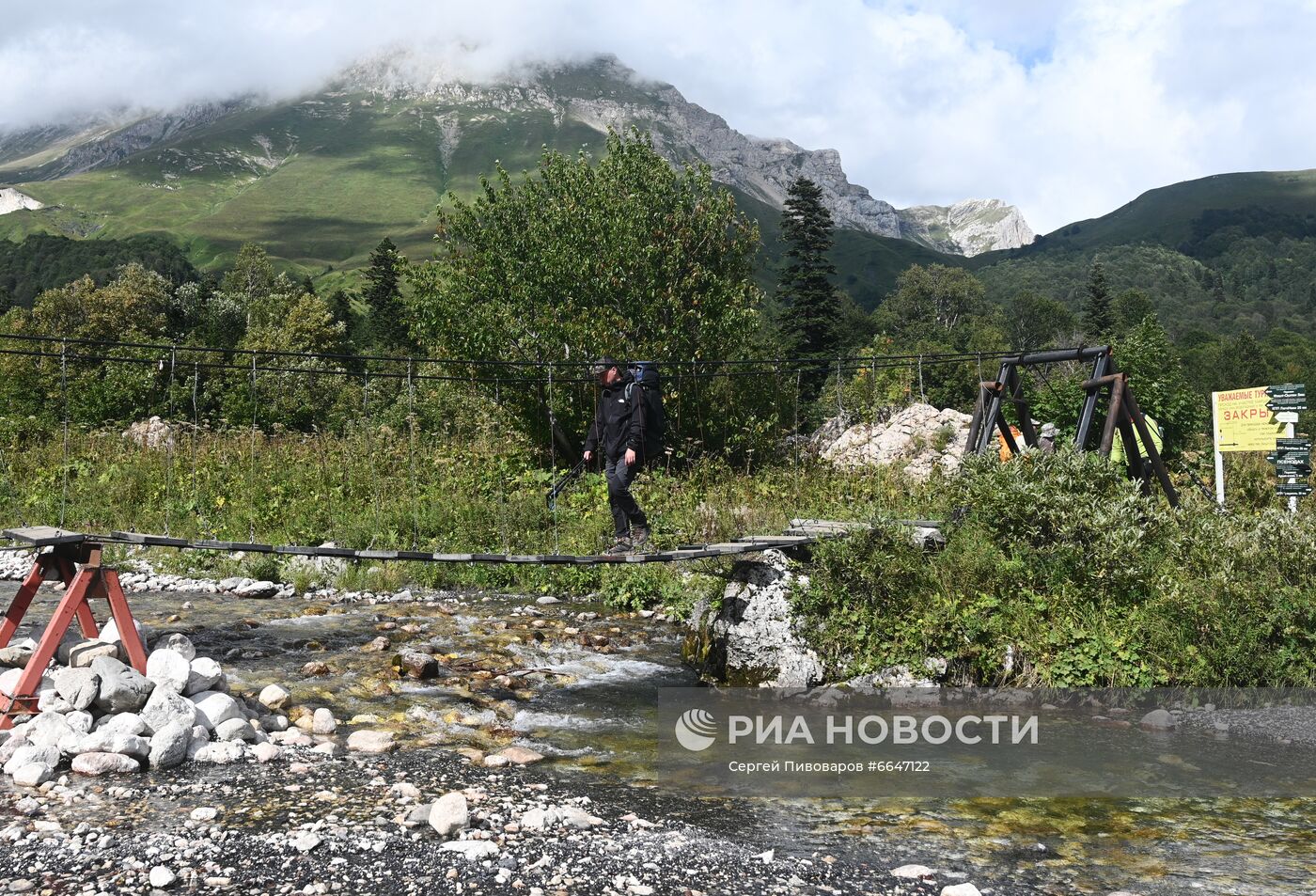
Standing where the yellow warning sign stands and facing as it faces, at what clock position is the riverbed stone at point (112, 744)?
The riverbed stone is roughly at 1 o'clock from the yellow warning sign.

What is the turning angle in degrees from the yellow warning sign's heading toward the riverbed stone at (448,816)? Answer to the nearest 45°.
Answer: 0° — it already faces it

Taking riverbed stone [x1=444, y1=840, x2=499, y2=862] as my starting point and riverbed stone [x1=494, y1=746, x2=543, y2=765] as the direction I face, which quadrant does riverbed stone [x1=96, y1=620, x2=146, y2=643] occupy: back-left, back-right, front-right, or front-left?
front-left

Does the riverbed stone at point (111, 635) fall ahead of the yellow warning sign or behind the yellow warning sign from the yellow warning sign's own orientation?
ahead

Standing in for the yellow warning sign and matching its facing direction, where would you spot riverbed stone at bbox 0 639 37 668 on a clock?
The riverbed stone is roughly at 1 o'clock from the yellow warning sign.

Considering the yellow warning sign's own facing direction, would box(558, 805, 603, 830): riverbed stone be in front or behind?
in front

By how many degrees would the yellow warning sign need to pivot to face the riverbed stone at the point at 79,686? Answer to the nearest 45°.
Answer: approximately 45° to its right

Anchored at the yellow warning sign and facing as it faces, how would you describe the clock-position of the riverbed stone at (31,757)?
The riverbed stone is roughly at 1 o'clock from the yellow warning sign.

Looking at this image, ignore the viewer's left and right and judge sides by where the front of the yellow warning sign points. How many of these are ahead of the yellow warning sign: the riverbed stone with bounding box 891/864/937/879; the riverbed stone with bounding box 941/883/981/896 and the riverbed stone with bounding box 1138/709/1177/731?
3

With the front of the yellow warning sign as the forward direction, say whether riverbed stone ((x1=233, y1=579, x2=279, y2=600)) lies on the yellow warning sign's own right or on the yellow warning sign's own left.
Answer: on the yellow warning sign's own right

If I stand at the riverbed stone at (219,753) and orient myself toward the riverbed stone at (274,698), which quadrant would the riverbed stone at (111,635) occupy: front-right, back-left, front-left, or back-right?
front-left

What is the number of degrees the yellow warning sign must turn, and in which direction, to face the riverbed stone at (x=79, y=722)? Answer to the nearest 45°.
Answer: approximately 45° to its right

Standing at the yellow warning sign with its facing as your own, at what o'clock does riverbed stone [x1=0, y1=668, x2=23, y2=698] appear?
The riverbed stone is roughly at 1 o'clock from the yellow warning sign.

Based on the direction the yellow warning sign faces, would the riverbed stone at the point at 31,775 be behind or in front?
in front

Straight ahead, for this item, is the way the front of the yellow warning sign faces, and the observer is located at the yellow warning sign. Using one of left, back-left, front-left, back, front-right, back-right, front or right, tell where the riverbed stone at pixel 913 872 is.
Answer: front

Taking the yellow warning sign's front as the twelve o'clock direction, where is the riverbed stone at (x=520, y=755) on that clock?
The riverbed stone is roughly at 1 o'clock from the yellow warning sign.

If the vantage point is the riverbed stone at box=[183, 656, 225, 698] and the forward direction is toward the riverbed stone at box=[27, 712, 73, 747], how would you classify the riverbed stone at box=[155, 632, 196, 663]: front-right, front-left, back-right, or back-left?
back-right

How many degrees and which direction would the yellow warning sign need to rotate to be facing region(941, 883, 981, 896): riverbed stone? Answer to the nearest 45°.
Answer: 0° — it already faces it

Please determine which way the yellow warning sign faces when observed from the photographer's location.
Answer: facing the viewer
